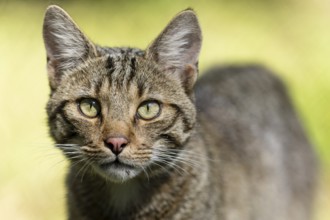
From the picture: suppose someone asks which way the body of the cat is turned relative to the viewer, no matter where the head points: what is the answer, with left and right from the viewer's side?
facing the viewer and to the left of the viewer
